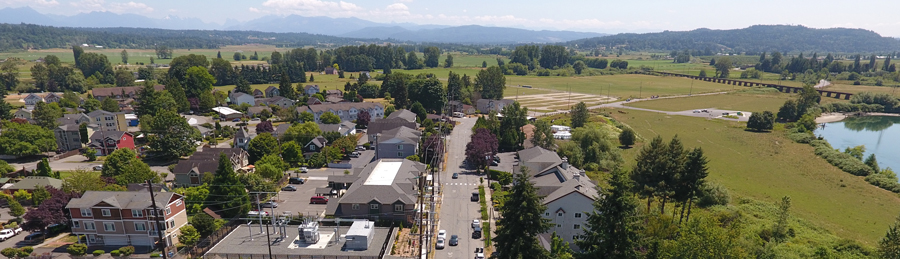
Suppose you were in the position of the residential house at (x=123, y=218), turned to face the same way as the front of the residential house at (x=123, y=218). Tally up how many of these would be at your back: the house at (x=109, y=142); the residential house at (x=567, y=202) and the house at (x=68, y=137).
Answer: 2

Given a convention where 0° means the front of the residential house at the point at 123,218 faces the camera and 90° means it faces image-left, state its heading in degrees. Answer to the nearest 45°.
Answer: approximately 0°

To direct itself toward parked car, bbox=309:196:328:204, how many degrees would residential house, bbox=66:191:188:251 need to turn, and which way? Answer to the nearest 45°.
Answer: approximately 90° to its left

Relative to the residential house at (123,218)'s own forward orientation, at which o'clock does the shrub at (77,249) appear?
The shrub is roughly at 1 o'clock from the residential house.

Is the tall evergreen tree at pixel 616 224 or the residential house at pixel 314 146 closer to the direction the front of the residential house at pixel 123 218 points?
the tall evergreen tree

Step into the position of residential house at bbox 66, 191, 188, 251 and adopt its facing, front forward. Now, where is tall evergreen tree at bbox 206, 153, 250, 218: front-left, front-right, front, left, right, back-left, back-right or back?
left

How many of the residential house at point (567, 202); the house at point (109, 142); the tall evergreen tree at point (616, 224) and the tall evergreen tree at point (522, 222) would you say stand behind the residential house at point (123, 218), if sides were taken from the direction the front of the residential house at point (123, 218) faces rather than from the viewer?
1

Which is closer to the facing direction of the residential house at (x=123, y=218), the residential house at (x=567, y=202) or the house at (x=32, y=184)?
the residential house

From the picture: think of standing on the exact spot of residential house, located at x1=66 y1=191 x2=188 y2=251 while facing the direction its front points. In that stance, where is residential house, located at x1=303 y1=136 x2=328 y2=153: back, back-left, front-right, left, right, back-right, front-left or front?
back-left

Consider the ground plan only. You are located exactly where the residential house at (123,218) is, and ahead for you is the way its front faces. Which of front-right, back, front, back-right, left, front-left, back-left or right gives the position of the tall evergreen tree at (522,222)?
front-left

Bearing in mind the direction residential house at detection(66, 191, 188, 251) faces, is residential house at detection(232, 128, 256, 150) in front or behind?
behind

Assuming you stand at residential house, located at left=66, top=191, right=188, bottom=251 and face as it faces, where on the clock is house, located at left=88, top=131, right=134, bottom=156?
The house is roughly at 6 o'clock from the residential house.

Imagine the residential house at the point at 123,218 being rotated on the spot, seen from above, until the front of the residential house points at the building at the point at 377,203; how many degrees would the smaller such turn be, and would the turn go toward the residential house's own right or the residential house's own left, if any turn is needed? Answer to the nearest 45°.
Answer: approximately 45° to the residential house's own left
